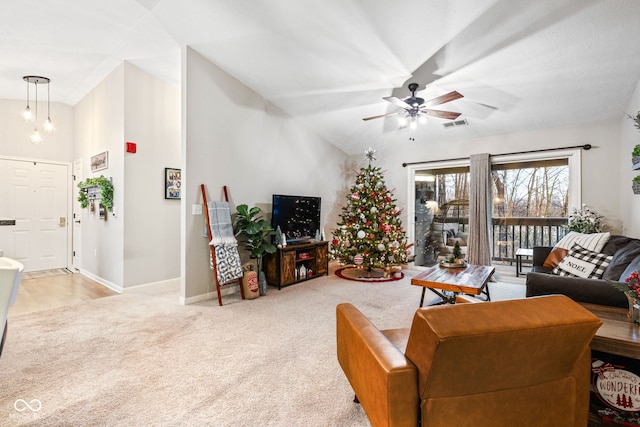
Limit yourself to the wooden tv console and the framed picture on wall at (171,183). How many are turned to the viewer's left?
0

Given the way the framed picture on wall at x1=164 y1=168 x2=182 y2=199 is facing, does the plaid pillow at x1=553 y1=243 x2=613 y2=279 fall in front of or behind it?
in front

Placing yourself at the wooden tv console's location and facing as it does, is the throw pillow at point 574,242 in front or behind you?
in front

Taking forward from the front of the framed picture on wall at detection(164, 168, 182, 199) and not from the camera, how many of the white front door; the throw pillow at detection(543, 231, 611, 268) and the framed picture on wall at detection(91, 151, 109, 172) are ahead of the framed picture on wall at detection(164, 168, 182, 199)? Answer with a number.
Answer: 1

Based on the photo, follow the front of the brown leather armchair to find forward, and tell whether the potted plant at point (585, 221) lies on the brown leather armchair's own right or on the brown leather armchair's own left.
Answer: on the brown leather armchair's own right

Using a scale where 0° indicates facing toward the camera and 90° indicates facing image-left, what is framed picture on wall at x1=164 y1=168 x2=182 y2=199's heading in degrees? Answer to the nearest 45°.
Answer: approximately 315°

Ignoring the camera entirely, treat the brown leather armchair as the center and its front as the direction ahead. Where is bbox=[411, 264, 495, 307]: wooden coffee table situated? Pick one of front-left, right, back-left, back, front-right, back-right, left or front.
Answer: front-right

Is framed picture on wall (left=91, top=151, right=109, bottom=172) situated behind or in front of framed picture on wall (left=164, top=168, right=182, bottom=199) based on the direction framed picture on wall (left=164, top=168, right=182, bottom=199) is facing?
behind

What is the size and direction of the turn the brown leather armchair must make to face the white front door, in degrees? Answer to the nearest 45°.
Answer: approximately 45° to its left

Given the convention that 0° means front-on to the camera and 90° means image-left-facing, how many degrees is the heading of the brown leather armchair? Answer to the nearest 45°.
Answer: approximately 135°
